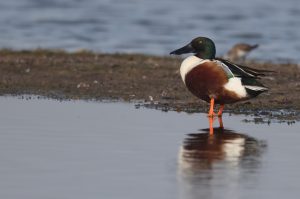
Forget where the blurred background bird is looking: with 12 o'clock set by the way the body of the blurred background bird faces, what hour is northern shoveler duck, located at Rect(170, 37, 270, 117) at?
The northern shoveler duck is roughly at 9 o'clock from the blurred background bird.

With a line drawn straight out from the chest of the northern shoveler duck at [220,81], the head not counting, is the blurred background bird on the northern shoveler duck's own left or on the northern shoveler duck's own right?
on the northern shoveler duck's own right

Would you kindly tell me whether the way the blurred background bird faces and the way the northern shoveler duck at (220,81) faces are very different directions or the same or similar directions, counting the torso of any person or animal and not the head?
same or similar directions

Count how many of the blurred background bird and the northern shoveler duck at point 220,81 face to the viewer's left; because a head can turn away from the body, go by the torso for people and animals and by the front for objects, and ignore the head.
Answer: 2

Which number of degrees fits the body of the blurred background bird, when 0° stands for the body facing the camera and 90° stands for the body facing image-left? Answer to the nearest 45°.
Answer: approximately 90°

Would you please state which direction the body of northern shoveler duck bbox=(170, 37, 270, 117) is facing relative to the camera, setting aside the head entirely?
to the viewer's left
